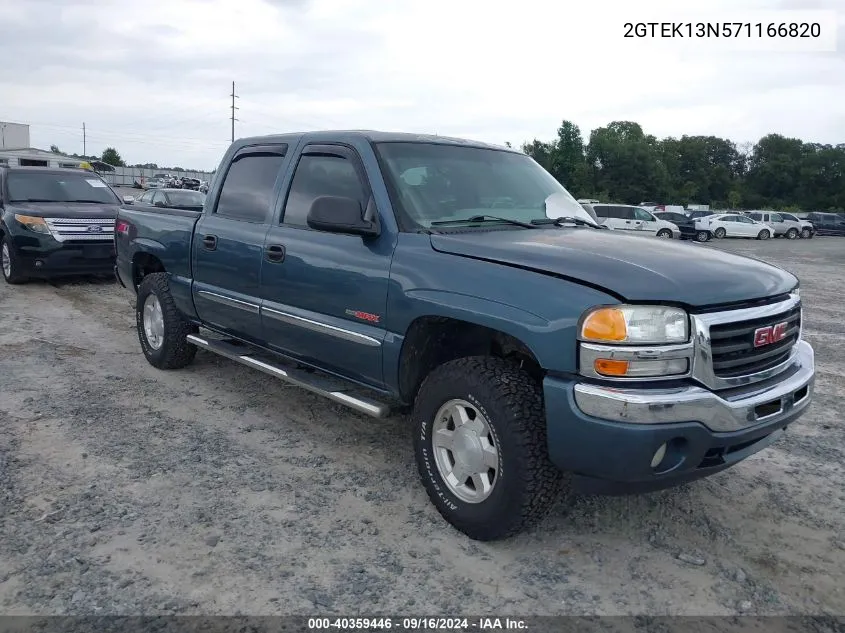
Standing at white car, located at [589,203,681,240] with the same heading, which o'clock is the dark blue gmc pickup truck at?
The dark blue gmc pickup truck is roughly at 3 o'clock from the white car.

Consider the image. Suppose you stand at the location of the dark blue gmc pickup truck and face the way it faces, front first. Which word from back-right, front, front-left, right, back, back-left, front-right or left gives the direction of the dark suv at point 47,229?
back

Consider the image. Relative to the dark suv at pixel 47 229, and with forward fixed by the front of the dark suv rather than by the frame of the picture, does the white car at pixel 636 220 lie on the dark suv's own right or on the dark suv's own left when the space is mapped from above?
on the dark suv's own left

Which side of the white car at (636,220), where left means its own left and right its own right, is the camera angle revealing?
right

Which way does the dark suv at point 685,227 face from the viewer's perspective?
to the viewer's right
